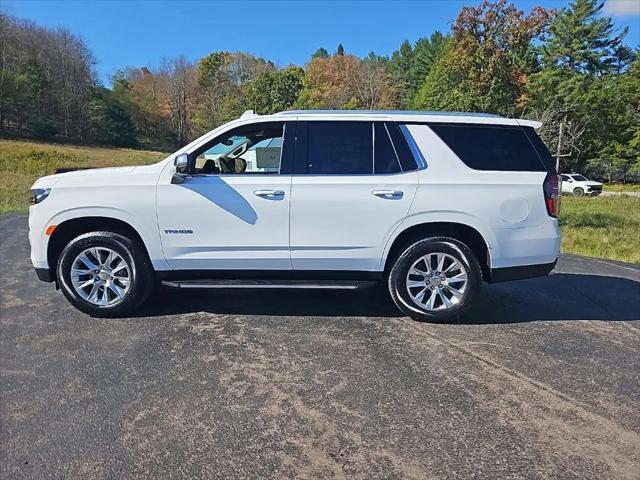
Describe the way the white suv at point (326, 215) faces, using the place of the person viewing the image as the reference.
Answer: facing to the left of the viewer

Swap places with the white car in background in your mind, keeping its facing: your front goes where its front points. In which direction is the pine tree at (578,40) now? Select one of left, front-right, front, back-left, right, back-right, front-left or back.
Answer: back-left

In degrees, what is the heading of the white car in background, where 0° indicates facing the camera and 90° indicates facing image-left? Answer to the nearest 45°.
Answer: approximately 315°

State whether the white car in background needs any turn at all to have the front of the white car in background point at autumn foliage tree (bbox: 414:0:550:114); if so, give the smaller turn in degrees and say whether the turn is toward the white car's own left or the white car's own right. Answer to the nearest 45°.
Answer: approximately 180°

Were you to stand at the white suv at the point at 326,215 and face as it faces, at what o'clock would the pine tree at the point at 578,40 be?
The pine tree is roughly at 4 o'clock from the white suv.

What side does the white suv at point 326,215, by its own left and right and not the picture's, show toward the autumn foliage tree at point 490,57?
right

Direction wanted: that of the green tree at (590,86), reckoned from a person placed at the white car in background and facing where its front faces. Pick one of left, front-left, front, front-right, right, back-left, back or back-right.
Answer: back-left

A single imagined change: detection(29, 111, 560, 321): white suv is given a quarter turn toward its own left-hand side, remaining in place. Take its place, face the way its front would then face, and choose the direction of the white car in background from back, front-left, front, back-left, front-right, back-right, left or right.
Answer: back-left

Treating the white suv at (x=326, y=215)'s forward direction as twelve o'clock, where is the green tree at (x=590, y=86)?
The green tree is roughly at 4 o'clock from the white suv.
